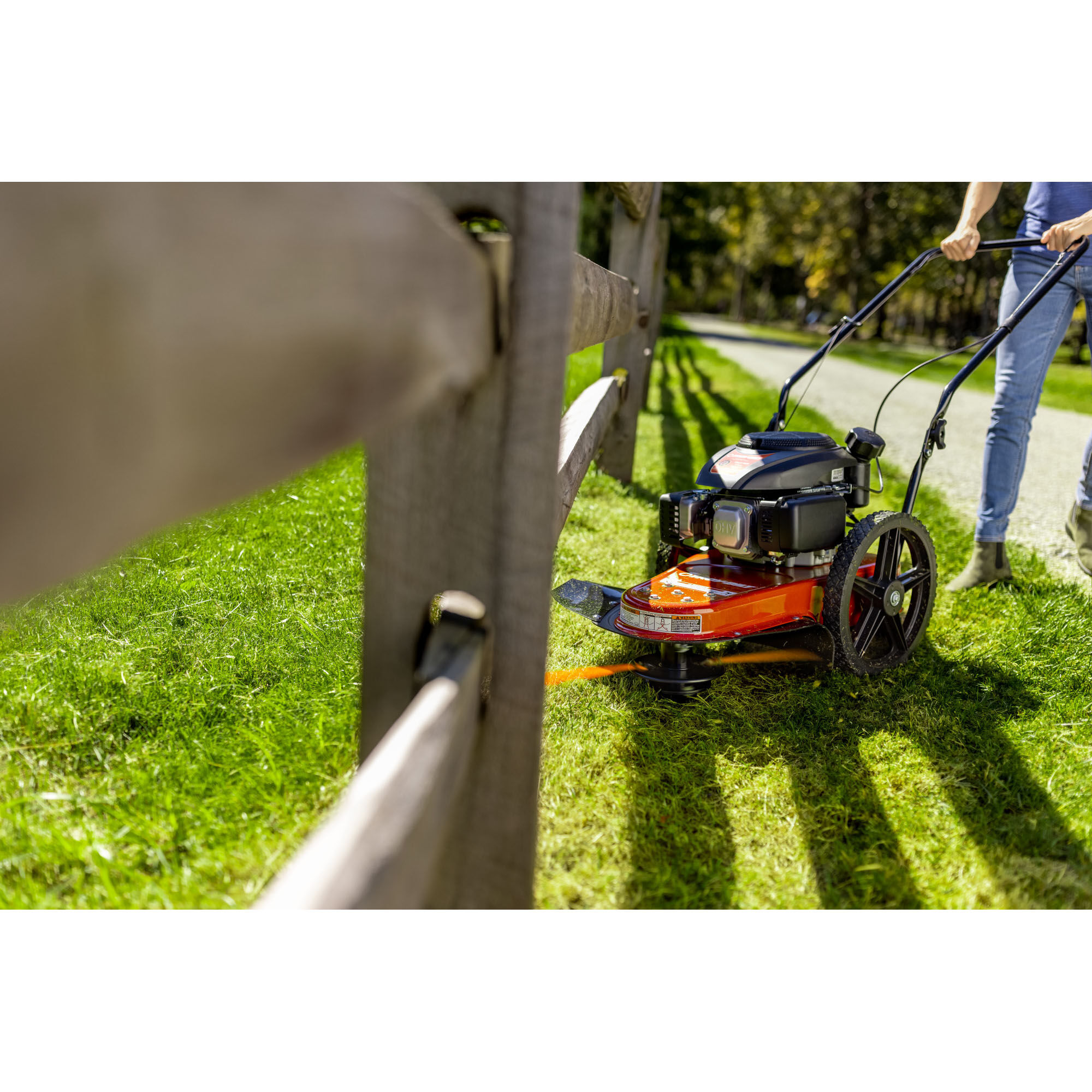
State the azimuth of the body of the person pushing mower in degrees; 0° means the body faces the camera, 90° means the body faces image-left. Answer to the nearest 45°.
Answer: approximately 45°
